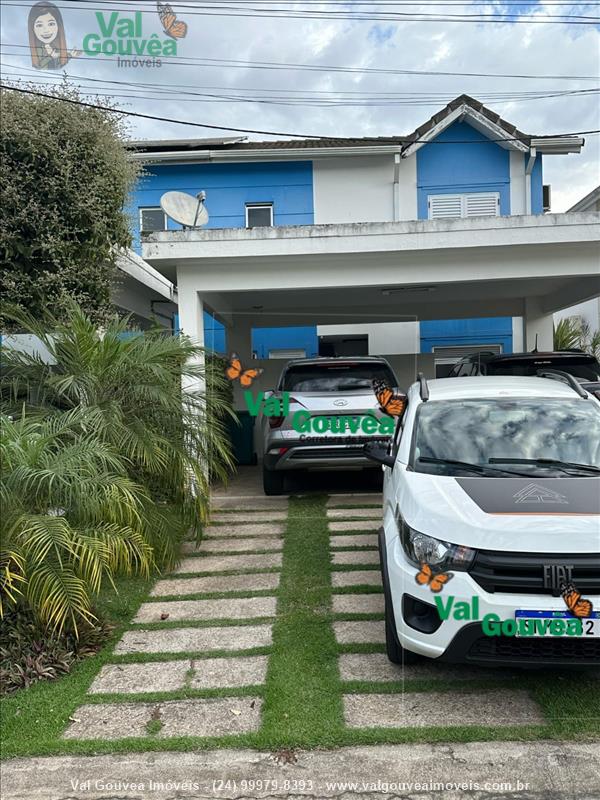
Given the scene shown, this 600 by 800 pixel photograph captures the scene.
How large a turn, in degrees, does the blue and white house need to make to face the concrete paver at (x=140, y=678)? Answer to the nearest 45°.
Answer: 0° — it already faces it

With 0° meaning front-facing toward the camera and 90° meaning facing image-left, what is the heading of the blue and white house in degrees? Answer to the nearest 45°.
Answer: approximately 0°

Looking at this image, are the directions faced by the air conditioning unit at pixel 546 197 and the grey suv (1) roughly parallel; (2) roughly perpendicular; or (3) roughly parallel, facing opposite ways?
roughly perpendicular

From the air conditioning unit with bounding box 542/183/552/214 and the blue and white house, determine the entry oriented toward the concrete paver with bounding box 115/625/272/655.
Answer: the blue and white house

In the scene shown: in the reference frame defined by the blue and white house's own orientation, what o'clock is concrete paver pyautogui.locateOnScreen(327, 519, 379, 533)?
The concrete paver is roughly at 12 o'clock from the blue and white house.

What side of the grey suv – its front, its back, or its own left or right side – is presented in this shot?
back

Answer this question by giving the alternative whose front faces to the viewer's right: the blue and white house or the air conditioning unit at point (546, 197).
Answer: the air conditioning unit

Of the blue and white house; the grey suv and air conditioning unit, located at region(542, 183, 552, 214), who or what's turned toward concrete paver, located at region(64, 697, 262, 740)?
the blue and white house

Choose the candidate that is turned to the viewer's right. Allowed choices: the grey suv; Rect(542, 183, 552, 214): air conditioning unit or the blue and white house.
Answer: the air conditioning unit

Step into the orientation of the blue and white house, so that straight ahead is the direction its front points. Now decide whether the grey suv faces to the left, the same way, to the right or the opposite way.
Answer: the opposite way

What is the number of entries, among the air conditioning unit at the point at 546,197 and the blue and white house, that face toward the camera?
1

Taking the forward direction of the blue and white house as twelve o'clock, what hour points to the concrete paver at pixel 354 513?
The concrete paver is roughly at 12 o'clock from the blue and white house.
